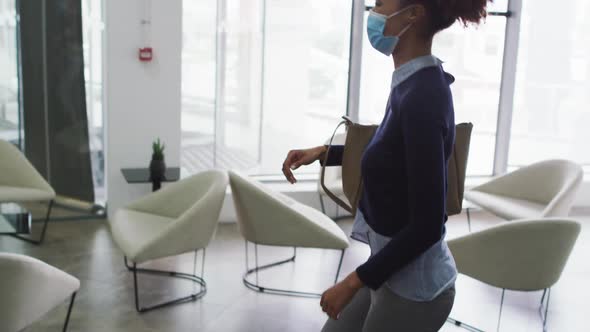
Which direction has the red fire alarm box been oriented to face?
toward the camera

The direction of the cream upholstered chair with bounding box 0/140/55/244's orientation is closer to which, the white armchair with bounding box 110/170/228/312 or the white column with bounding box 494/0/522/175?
the white armchair

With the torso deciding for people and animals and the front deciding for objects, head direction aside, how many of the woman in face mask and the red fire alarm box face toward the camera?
1

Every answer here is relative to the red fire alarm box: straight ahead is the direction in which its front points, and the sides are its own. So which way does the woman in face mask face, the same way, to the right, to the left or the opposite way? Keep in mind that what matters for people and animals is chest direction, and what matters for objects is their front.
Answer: to the right

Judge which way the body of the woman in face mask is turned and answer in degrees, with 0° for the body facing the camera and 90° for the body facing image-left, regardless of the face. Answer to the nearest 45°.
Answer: approximately 90°

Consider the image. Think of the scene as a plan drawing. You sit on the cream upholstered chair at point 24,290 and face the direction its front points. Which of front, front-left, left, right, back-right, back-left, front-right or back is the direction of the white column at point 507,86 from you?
front

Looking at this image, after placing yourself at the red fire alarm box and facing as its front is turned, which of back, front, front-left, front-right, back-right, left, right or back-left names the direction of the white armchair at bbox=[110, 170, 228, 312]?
front

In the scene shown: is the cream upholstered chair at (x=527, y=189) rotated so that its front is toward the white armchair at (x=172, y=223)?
yes

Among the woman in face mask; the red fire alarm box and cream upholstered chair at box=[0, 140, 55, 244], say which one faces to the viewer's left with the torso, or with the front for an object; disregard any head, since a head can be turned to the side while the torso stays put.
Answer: the woman in face mask

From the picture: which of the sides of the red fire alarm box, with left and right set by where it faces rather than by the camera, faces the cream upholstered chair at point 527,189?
left

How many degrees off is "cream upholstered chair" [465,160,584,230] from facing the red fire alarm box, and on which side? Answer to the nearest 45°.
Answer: approximately 45° to its right

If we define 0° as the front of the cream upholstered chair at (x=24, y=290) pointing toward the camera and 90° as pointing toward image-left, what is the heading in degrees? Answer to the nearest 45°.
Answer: approximately 225°

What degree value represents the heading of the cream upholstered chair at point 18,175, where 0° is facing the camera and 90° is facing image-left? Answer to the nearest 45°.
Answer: approximately 315°

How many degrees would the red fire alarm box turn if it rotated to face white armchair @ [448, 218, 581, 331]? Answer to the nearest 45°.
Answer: approximately 45° to its left

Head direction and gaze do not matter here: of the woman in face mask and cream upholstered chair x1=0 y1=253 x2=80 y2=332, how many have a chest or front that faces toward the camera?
0

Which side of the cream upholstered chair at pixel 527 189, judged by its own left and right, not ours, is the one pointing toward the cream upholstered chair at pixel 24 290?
front

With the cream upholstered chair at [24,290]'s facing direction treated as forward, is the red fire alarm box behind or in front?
in front

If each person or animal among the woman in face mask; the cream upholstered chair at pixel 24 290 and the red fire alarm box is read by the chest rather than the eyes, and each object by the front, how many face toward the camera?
1
